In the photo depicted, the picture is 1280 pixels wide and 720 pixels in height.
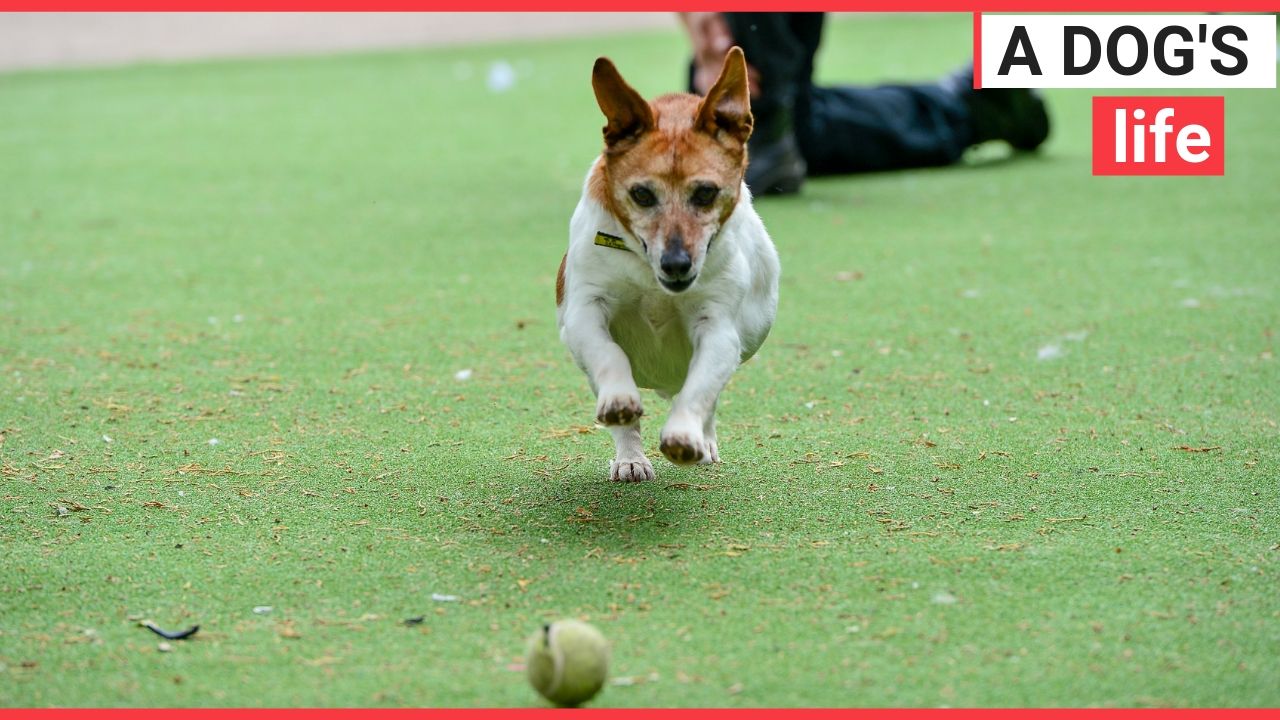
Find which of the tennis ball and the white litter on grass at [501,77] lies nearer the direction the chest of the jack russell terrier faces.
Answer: the tennis ball

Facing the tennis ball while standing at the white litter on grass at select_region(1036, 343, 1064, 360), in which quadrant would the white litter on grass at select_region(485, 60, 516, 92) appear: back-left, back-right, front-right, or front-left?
back-right

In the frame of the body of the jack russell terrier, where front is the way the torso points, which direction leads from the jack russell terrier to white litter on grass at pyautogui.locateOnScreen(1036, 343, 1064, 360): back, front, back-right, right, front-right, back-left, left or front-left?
back-left

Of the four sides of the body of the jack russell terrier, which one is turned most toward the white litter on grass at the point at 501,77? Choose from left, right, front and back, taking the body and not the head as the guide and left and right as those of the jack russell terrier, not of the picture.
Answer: back

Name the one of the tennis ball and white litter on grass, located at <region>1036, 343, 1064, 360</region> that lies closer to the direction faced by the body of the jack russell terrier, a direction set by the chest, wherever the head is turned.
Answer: the tennis ball

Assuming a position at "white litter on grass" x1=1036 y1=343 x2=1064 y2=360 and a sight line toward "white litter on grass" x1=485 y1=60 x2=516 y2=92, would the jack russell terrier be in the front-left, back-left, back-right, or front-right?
back-left

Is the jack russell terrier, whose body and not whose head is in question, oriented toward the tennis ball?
yes

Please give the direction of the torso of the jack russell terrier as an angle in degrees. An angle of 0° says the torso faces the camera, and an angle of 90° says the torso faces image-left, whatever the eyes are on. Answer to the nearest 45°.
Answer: approximately 0°
